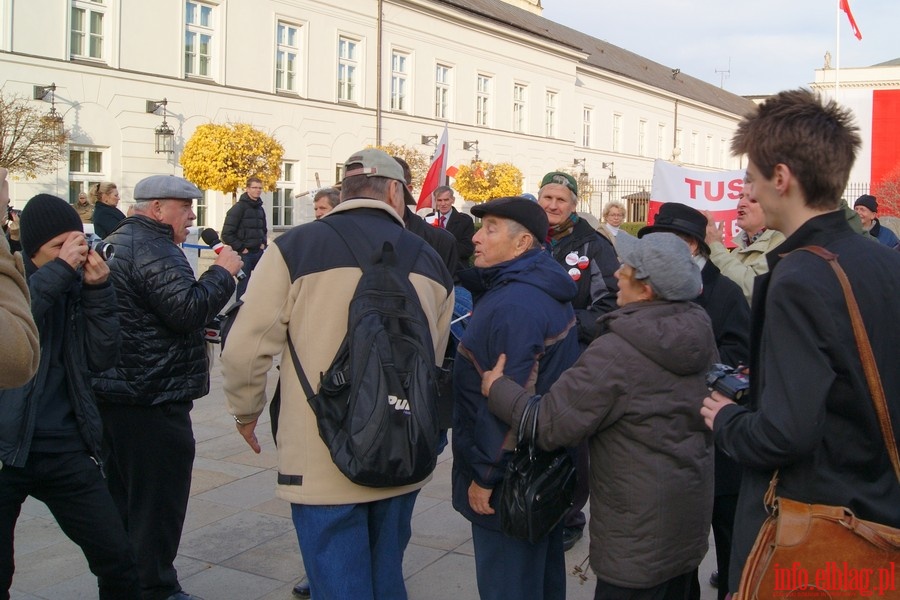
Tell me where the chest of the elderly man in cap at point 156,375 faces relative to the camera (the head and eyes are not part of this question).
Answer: to the viewer's right

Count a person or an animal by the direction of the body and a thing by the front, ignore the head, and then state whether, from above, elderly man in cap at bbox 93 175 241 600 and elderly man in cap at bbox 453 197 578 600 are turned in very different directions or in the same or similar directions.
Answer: very different directions

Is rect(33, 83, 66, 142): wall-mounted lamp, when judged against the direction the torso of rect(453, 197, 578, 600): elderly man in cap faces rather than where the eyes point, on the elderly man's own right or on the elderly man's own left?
on the elderly man's own right

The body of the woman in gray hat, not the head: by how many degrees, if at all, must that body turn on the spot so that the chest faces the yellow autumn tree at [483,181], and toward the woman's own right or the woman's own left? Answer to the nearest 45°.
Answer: approximately 45° to the woman's own right

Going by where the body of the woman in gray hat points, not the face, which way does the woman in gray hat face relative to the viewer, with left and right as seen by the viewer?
facing away from the viewer and to the left of the viewer

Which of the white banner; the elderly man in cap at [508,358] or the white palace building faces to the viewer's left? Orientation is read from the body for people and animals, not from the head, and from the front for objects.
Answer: the elderly man in cap

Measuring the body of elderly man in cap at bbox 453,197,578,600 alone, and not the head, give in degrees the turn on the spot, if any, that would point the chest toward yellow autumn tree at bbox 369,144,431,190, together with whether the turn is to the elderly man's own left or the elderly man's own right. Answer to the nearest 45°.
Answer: approximately 90° to the elderly man's own right

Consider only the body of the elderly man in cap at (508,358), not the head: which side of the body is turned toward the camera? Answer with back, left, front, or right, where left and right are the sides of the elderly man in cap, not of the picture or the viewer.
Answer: left
